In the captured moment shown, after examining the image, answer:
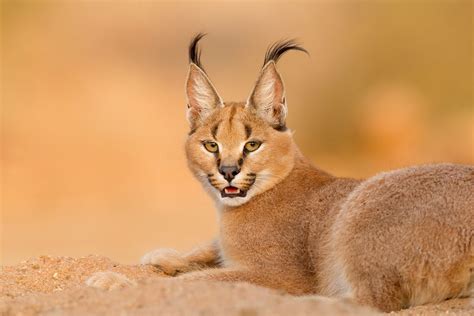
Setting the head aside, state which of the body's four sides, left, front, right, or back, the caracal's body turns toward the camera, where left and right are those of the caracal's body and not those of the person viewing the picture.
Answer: left
